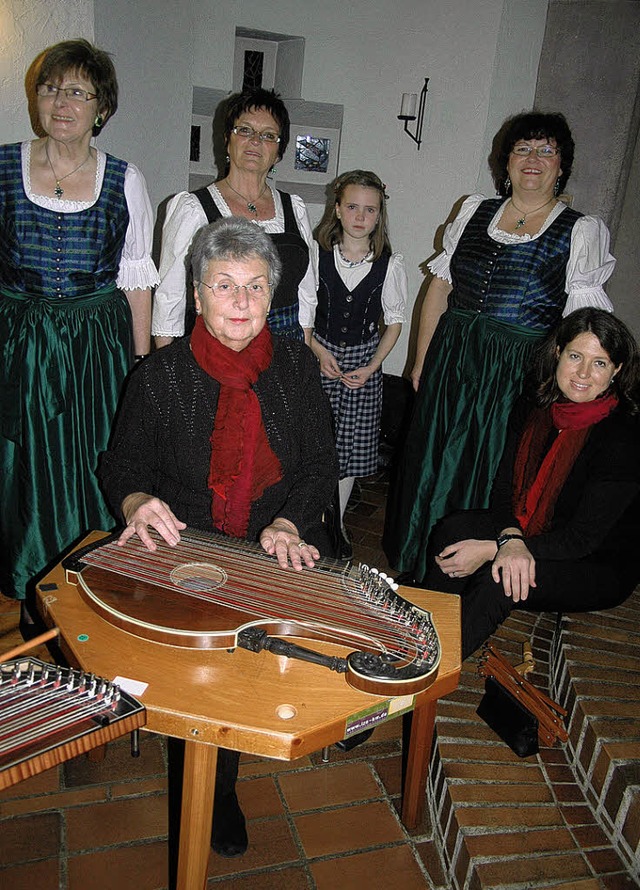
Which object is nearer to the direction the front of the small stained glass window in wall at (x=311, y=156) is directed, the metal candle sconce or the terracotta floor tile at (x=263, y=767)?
the terracotta floor tile

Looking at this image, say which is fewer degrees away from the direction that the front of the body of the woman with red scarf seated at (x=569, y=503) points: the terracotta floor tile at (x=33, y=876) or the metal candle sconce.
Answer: the terracotta floor tile

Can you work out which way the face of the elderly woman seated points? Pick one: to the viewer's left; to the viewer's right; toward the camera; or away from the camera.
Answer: toward the camera

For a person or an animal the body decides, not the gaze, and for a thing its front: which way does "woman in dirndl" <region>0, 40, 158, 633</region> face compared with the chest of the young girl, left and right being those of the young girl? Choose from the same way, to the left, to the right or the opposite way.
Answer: the same way

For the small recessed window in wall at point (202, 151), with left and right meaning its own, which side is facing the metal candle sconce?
left

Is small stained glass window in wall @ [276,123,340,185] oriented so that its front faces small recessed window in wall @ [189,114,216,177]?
no

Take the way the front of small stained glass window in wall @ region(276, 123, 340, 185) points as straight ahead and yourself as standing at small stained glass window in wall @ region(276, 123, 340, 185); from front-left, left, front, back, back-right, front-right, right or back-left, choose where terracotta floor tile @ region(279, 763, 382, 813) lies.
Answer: front

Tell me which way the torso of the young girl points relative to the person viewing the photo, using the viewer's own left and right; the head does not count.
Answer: facing the viewer

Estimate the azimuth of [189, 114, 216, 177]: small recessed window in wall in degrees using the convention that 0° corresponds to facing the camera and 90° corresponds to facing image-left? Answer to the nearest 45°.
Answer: approximately 0°

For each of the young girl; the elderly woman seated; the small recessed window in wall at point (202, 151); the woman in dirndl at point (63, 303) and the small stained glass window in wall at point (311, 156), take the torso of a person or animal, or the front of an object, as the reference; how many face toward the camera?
5

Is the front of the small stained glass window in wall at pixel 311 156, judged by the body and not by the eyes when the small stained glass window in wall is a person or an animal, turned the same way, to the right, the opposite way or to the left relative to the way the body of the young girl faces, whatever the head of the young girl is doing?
the same way

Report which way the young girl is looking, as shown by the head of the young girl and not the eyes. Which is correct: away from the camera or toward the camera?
toward the camera

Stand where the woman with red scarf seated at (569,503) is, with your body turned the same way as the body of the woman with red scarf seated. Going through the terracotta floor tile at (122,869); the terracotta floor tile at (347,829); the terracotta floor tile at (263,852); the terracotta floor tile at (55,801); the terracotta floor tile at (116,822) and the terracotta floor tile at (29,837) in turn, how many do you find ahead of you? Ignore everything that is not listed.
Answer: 6

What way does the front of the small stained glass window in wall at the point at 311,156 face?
toward the camera

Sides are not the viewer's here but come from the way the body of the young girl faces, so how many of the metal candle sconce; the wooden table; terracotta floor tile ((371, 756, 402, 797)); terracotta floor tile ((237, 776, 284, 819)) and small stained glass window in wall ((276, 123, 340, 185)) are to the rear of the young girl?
2

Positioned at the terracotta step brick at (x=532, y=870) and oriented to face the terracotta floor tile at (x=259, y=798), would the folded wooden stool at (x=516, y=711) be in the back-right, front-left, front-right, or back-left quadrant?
front-right

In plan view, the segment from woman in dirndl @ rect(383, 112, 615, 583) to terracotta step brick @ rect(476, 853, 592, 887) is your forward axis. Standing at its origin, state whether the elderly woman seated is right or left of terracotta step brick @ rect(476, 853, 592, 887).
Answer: right
